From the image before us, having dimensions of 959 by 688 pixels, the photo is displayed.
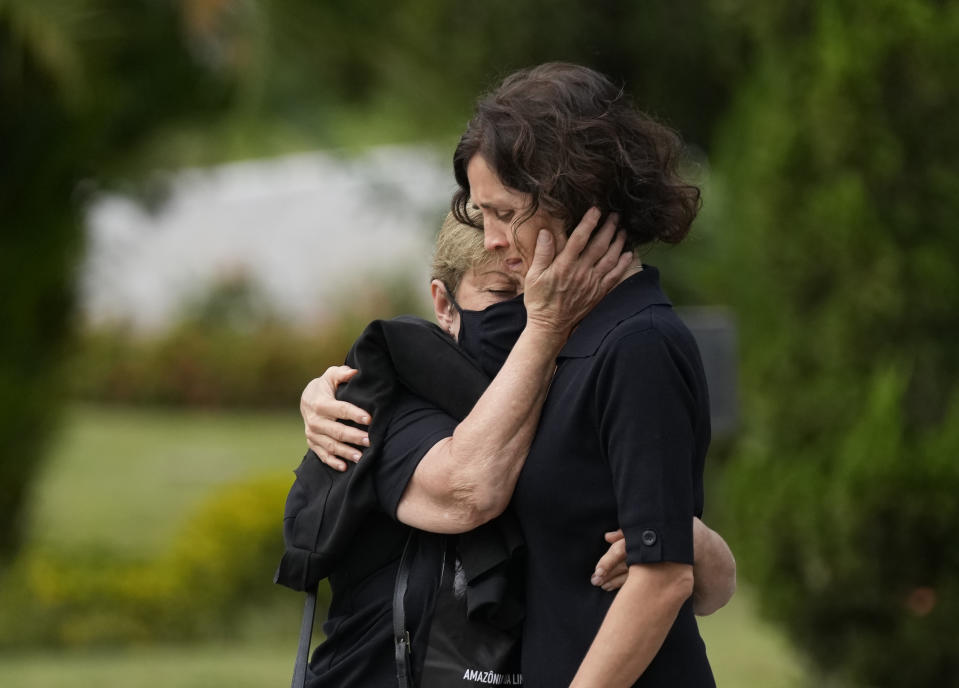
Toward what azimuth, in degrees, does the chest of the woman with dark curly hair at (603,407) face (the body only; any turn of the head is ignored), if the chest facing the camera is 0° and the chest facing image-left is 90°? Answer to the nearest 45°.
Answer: approximately 90°

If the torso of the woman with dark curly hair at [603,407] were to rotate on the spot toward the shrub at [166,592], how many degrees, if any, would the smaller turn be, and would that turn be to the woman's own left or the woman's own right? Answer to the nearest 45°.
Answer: approximately 45° to the woman's own right
